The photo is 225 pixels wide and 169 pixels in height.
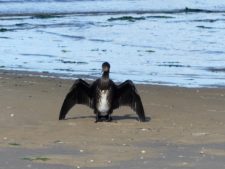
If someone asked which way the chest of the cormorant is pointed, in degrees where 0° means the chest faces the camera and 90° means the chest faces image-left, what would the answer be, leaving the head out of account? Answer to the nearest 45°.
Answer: approximately 0°
